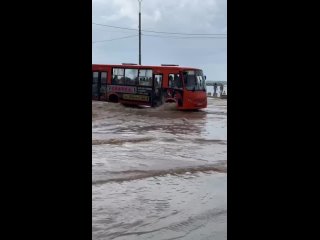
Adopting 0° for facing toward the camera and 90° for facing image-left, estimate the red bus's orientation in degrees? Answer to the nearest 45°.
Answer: approximately 315°
